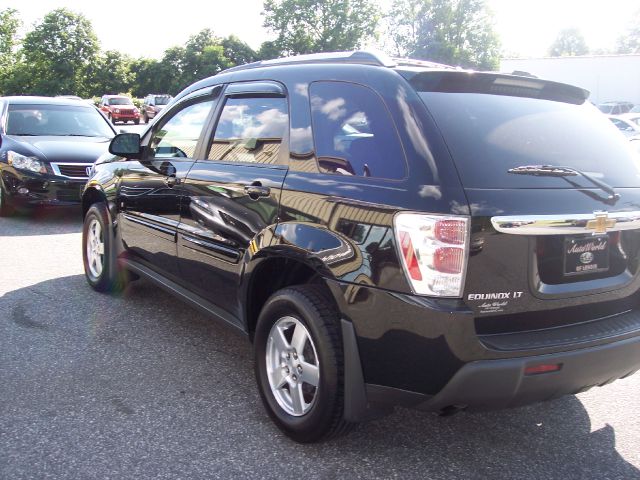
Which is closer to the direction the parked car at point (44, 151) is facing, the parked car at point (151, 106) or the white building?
the white building

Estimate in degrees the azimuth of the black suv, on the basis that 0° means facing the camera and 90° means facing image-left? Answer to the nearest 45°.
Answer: approximately 135°

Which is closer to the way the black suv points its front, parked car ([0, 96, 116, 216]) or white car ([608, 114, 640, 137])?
the parked car

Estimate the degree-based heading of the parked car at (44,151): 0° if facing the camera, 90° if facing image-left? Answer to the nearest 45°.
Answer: approximately 315°

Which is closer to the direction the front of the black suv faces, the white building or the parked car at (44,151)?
the parked car

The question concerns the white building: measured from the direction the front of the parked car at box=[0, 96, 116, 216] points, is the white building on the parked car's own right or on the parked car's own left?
on the parked car's own left

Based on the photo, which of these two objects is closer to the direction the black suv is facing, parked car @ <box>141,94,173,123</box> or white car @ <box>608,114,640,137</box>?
the parked car

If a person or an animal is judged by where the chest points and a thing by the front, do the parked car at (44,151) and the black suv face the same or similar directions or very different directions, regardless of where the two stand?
very different directions
